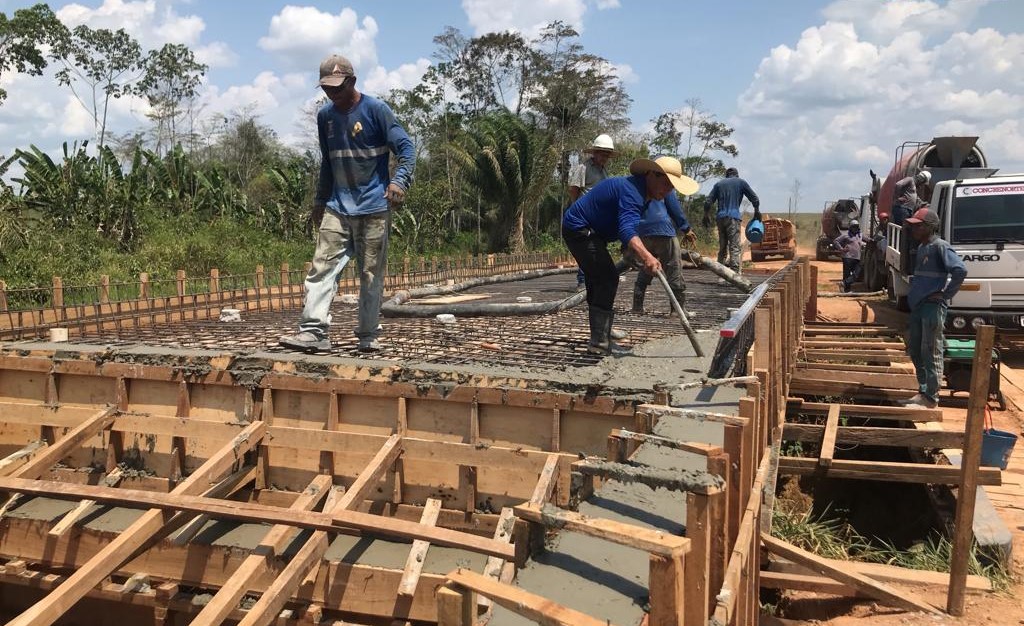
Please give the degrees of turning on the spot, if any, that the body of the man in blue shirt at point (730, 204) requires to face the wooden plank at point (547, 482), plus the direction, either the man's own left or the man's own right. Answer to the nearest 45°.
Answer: approximately 180°

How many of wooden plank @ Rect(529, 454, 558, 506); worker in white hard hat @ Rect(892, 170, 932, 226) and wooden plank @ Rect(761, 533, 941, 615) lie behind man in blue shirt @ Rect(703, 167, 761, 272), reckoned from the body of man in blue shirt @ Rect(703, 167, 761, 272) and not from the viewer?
2

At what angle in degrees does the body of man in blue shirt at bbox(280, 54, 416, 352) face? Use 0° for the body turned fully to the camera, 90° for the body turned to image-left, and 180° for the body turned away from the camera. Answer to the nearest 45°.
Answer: approximately 45°

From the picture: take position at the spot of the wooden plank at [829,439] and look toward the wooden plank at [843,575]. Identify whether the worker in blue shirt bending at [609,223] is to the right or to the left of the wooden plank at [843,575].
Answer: right

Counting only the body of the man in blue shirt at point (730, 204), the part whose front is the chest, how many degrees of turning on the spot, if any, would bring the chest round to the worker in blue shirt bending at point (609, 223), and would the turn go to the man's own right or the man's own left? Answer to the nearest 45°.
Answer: approximately 180°

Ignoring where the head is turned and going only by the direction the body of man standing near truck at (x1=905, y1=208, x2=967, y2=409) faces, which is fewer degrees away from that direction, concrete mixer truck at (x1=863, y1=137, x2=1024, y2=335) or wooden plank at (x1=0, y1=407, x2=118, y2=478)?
the wooden plank

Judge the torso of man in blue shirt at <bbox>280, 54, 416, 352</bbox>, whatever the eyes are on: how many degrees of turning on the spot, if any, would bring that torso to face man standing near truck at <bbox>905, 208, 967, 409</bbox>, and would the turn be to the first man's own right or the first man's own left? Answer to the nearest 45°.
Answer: approximately 135° to the first man's own left

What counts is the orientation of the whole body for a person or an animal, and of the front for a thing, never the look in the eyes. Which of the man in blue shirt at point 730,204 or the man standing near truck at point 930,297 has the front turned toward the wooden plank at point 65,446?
the man standing near truck

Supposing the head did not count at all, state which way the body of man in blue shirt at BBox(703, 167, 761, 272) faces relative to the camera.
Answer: away from the camera

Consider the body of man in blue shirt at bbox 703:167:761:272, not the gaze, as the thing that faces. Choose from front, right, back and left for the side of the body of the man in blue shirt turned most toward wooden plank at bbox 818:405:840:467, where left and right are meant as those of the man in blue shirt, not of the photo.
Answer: back

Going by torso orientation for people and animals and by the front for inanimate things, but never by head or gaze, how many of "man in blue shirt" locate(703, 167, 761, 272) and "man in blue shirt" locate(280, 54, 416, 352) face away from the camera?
1

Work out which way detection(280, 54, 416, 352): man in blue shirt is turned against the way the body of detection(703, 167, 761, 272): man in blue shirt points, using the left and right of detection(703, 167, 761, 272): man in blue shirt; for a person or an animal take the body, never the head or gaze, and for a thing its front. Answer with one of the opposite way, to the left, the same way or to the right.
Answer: the opposite way
